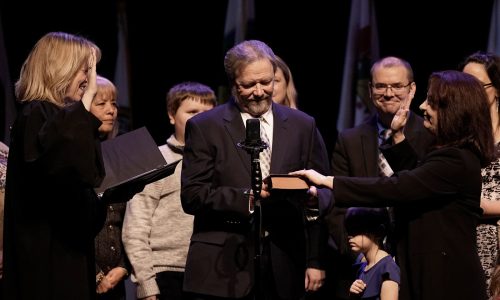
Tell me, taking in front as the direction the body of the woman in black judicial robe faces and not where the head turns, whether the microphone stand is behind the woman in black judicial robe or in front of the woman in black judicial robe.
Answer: in front

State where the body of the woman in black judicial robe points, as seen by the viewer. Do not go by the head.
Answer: to the viewer's right

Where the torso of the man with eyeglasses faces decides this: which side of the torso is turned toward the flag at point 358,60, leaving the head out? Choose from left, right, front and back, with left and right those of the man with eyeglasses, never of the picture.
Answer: back

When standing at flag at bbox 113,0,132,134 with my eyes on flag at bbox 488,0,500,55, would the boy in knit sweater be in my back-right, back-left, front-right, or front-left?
front-right

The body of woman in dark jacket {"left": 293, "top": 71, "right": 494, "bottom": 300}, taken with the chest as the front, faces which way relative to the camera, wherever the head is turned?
to the viewer's left

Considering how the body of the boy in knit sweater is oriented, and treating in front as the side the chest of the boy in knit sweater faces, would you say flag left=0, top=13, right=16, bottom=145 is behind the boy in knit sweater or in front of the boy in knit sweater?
behind

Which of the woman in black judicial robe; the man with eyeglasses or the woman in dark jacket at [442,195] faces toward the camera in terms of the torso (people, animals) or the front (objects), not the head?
the man with eyeglasses

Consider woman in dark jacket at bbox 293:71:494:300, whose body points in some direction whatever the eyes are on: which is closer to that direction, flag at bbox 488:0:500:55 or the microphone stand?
the microphone stand

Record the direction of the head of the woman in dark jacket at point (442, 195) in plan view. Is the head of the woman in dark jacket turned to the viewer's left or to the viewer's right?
to the viewer's left

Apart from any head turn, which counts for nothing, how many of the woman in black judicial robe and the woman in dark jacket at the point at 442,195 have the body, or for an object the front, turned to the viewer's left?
1

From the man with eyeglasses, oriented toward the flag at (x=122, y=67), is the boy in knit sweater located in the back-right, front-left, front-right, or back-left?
front-left

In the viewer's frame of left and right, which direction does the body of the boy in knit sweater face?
facing the viewer and to the right of the viewer

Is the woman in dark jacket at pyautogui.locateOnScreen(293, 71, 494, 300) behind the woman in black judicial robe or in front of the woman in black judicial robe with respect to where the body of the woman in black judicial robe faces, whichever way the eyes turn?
in front

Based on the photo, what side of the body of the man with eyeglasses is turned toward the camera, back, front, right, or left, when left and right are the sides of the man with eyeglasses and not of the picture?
front

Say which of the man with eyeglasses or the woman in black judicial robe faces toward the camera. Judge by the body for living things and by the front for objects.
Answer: the man with eyeglasses

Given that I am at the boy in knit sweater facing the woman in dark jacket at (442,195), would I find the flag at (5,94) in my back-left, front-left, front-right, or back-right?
back-left

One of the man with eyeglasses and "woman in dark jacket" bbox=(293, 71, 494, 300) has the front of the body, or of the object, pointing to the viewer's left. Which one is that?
the woman in dark jacket
